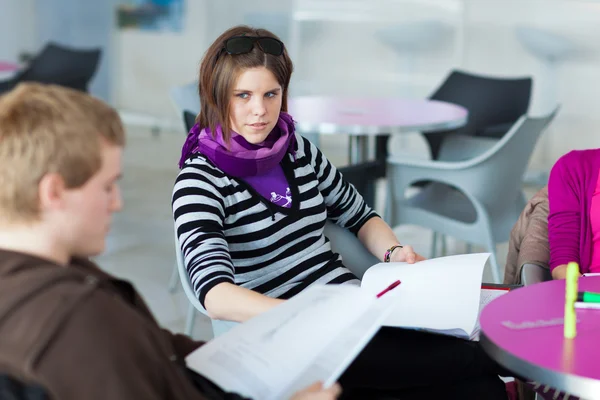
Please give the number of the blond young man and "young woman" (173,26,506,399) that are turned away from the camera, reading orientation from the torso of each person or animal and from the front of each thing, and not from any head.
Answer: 0

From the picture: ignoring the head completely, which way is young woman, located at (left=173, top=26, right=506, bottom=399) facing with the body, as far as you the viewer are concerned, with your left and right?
facing the viewer and to the right of the viewer

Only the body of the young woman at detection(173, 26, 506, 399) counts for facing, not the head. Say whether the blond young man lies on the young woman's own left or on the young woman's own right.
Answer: on the young woman's own right

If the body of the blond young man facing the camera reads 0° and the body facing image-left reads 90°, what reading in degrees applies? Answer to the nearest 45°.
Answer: approximately 270°

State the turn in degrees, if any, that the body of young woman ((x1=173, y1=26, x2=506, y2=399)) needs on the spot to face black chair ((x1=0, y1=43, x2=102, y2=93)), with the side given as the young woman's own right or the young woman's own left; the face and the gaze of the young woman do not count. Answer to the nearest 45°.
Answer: approximately 180°

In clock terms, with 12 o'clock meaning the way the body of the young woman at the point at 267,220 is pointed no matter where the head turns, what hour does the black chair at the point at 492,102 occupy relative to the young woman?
The black chair is roughly at 8 o'clock from the young woman.

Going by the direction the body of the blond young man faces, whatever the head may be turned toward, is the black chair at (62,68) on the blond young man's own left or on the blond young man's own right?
on the blond young man's own left

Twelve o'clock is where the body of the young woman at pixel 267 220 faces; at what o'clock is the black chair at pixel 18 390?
The black chair is roughly at 2 o'clock from the young woman.

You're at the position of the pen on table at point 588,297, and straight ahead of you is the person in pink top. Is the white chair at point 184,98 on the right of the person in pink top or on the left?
left

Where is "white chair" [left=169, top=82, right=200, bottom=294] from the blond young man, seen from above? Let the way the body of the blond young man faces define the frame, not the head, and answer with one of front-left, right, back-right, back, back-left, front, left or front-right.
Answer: left
